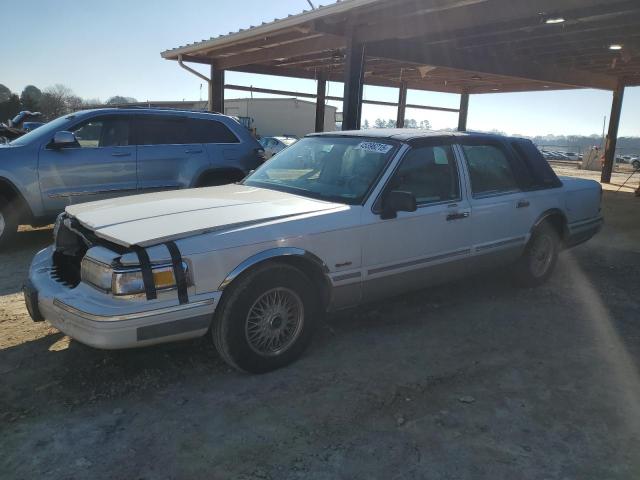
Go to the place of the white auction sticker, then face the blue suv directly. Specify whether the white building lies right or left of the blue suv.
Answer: right

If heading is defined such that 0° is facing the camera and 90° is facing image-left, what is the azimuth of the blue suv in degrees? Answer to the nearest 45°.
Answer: approximately 90°

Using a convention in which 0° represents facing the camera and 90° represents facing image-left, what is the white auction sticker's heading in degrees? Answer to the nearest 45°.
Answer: approximately 45°

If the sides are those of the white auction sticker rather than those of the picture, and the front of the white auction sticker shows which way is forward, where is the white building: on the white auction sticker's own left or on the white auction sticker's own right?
on the white auction sticker's own right

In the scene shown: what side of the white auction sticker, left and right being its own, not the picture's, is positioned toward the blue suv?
right

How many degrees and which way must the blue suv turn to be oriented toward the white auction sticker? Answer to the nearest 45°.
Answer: approximately 135° to its left

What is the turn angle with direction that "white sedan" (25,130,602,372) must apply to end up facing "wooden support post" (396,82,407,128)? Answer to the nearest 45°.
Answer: approximately 135° to its right

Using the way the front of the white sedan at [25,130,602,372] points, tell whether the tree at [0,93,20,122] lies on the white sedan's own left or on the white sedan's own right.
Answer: on the white sedan's own right

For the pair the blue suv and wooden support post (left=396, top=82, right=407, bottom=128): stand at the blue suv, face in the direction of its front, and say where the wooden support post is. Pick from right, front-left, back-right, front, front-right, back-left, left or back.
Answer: back-right
